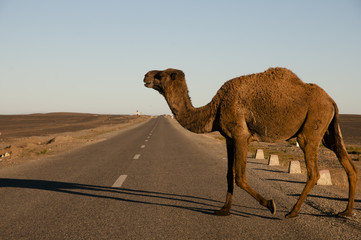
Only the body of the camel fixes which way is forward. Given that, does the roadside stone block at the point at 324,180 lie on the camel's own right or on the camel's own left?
on the camel's own right

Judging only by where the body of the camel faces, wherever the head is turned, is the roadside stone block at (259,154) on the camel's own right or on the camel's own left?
on the camel's own right

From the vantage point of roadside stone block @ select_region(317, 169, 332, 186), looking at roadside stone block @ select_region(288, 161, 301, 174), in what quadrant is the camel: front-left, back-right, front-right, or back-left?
back-left

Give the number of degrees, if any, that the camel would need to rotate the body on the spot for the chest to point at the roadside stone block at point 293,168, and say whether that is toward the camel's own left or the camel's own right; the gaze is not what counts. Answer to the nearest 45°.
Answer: approximately 90° to the camel's own right

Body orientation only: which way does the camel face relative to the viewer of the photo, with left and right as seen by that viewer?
facing to the left of the viewer
